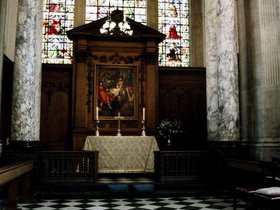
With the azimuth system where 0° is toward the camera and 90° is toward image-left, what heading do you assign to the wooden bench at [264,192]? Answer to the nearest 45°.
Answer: approximately 45°

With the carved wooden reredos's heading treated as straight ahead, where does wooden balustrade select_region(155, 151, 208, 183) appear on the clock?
The wooden balustrade is roughly at 11 o'clock from the carved wooden reredos.

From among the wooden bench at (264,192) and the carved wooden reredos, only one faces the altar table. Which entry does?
the carved wooden reredos

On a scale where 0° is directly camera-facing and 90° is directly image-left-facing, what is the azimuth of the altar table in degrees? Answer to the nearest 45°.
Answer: approximately 0°

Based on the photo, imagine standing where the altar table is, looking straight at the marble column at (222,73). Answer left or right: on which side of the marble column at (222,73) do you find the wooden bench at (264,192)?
right

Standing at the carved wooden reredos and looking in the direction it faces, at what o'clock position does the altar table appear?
The altar table is roughly at 12 o'clock from the carved wooden reredos.

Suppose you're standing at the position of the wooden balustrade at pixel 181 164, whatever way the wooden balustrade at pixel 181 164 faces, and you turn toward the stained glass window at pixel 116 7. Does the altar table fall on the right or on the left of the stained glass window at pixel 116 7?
left

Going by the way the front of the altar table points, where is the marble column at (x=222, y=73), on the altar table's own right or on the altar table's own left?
on the altar table's own left

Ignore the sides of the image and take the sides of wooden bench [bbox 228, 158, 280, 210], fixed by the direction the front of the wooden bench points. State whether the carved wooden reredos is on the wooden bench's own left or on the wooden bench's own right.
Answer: on the wooden bench's own right

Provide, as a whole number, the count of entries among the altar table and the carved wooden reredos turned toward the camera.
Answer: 2
